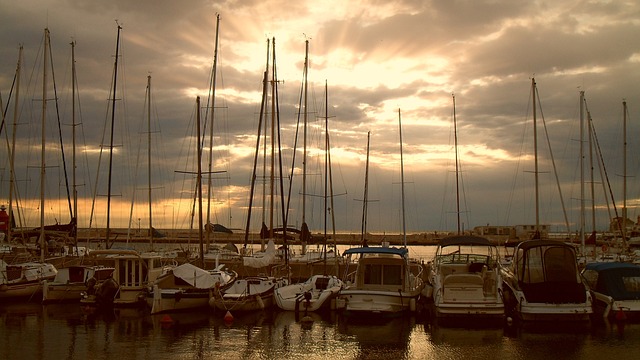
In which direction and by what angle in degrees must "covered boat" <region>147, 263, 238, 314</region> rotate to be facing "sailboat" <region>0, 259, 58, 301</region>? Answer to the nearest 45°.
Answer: approximately 90° to its left

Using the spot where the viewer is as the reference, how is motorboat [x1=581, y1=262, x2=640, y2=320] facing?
facing away from the viewer and to the left of the viewer

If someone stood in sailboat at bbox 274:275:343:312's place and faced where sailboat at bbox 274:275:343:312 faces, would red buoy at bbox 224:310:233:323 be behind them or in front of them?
behind

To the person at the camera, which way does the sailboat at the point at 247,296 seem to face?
facing away from the viewer and to the right of the viewer

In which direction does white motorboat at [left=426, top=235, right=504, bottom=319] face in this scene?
away from the camera

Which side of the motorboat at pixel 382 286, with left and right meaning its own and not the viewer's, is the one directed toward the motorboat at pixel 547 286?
right

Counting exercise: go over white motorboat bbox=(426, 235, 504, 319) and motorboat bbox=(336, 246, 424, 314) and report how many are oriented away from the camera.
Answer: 2

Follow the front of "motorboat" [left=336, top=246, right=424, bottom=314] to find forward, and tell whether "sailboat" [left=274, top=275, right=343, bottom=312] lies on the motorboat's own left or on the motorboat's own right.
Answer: on the motorboat's own left

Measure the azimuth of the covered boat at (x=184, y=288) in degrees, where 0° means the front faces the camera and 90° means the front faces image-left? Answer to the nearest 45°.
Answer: approximately 225°

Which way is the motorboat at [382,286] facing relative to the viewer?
away from the camera
